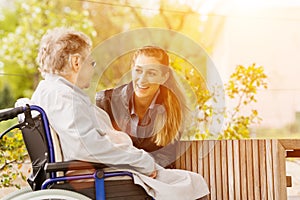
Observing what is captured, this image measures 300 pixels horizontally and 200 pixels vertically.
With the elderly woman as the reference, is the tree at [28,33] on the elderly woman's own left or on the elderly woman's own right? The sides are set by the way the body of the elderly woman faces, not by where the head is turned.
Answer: on the elderly woman's own left

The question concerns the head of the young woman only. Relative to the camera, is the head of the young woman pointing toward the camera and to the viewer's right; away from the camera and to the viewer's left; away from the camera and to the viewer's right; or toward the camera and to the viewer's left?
toward the camera and to the viewer's left

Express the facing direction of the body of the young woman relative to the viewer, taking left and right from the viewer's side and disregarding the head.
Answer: facing the viewer and to the left of the viewer

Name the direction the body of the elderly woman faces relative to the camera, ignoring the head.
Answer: to the viewer's right

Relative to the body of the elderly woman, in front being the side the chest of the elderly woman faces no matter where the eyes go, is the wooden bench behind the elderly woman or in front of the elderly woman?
in front

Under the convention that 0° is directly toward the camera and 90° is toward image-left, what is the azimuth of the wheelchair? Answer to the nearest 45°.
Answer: approximately 270°

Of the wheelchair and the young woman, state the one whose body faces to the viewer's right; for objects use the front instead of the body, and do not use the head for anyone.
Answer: the wheelchair

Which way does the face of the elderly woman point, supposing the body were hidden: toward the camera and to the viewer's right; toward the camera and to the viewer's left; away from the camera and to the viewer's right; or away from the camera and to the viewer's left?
away from the camera and to the viewer's right

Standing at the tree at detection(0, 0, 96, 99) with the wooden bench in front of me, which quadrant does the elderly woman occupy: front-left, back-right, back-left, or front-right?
front-right

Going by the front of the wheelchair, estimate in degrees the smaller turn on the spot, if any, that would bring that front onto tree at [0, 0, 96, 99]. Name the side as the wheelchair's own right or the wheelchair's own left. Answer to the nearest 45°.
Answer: approximately 90° to the wheelchair's own left

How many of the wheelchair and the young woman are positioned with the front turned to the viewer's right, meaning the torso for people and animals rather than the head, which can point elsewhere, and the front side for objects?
1

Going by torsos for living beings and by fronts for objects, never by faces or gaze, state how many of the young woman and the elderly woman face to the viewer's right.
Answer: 1
